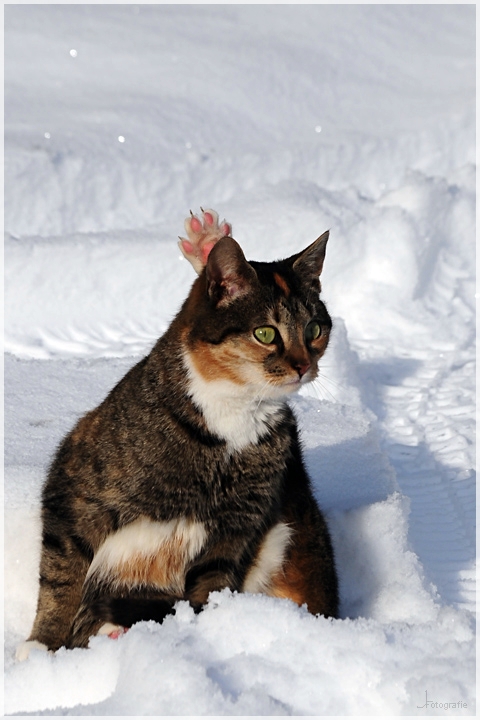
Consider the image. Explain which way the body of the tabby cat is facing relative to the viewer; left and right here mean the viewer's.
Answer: facing the viewer and to the right of the viewer
